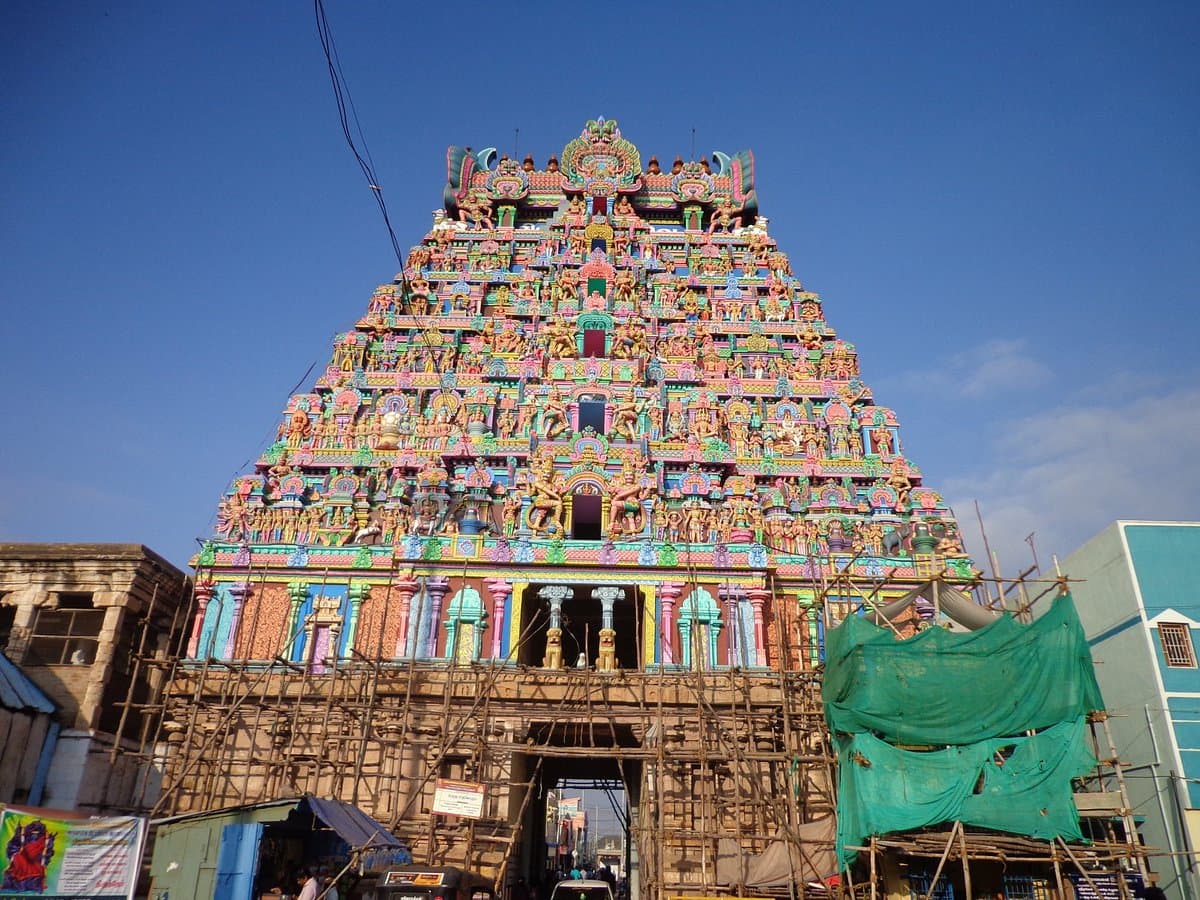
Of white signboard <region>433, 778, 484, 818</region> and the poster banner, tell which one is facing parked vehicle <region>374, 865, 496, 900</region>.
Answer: the white signboard

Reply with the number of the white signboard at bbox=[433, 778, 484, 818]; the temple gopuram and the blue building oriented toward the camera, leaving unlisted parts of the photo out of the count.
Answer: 3

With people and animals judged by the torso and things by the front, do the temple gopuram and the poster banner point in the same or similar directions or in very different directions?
same or similar directions

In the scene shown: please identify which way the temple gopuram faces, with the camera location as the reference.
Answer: facing the viewer

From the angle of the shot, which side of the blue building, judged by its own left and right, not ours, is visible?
front

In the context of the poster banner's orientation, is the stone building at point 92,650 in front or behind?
behind

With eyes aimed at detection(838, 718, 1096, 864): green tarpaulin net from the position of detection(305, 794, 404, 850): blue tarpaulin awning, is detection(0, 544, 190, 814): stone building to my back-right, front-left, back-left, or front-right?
back-left

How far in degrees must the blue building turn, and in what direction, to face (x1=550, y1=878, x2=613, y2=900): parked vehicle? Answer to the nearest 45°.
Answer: approximately 90° to its right

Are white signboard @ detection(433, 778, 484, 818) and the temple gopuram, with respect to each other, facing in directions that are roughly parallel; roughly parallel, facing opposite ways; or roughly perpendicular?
roughly parallel

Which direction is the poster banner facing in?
toward the camera

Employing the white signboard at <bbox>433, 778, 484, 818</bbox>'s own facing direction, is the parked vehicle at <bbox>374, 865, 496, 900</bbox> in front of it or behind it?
in front

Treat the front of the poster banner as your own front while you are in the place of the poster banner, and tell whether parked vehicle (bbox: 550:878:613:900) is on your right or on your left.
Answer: on your left
